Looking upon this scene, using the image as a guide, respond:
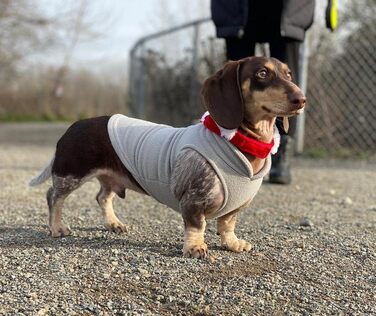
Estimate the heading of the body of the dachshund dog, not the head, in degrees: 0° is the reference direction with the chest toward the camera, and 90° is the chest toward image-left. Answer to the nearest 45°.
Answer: approximately 315°

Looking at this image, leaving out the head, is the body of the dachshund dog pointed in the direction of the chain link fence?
no

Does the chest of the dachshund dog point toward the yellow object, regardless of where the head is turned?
no
